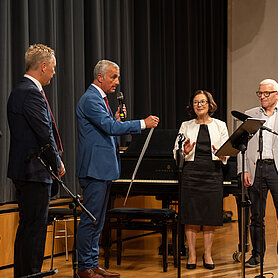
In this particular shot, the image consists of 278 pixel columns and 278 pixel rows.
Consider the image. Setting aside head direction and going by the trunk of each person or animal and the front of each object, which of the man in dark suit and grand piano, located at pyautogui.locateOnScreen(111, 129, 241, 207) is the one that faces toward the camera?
the grand piano

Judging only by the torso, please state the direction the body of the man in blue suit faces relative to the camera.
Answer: to the viewer's right

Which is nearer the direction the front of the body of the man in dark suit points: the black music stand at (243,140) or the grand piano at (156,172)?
the black music stand

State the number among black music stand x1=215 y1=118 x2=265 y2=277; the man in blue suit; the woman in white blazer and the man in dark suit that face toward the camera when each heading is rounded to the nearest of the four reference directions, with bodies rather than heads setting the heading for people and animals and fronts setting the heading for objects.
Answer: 1

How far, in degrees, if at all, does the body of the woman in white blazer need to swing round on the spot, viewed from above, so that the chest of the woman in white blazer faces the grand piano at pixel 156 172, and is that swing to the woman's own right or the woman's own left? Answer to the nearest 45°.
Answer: approximately 135° to the woman's own right

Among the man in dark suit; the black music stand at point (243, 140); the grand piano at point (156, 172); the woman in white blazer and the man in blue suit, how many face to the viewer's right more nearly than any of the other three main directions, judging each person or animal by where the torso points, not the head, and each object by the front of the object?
2

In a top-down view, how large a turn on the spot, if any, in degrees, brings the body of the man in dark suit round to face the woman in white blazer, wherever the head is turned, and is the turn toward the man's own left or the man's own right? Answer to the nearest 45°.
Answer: approximately 45° to the man's own left

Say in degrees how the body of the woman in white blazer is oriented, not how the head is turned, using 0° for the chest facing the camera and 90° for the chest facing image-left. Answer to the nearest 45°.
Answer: approximately 0°

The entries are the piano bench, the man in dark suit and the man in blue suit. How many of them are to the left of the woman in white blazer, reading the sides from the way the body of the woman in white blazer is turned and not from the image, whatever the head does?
0

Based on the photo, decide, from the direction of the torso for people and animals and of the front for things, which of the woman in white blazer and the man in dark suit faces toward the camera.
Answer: the woman in white blazer

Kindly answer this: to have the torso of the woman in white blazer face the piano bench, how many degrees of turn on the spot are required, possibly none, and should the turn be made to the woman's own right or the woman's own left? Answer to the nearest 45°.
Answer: approximately 90° to the woman's own right

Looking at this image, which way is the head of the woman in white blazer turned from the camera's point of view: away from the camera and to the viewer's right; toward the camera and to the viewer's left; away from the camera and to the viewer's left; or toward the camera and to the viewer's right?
toward the camera and to the viewer's left

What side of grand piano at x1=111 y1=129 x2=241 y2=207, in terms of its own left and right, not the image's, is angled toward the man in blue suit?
front

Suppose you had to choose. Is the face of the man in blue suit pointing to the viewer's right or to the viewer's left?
to the viewer's right

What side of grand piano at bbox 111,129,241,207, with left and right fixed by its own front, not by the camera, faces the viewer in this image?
front
